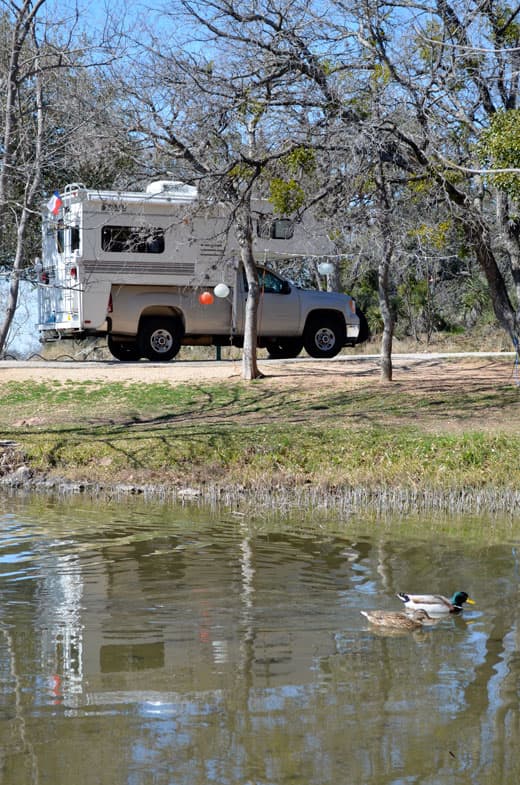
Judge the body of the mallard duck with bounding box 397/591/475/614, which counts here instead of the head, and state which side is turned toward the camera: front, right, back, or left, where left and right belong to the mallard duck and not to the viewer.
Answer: right

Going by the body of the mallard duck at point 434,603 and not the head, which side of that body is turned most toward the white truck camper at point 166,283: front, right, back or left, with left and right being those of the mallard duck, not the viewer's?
left

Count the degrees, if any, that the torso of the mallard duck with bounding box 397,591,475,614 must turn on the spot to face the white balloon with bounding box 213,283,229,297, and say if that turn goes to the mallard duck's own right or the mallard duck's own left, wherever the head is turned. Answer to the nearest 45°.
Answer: approximately 90° to the mallard duck's own left

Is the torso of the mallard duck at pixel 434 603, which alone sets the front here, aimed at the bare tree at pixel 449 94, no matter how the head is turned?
no
